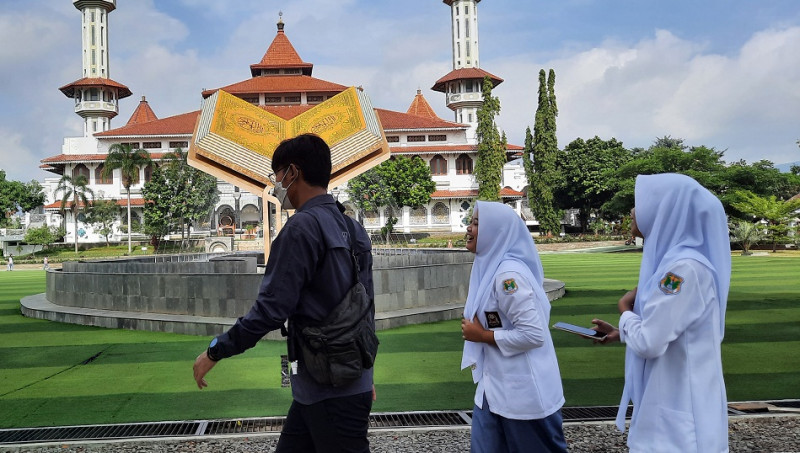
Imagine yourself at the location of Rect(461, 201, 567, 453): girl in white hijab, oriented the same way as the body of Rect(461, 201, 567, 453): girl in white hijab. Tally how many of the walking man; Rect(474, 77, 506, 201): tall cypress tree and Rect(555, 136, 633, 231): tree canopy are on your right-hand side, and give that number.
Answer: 2

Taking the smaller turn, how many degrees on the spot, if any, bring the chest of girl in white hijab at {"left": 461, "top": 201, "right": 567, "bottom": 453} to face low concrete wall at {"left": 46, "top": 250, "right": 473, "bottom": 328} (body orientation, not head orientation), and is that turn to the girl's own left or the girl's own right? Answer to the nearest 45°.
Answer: approximately 45° to the girl's own right

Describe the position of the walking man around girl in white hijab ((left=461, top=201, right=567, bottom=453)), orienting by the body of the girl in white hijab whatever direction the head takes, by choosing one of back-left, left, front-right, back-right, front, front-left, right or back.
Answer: front-left

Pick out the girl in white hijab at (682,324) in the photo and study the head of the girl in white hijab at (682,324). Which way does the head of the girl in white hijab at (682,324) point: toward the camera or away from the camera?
away from the camera

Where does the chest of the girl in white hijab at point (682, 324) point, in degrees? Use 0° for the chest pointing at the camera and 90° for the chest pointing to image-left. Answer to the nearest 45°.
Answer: approximately 90°

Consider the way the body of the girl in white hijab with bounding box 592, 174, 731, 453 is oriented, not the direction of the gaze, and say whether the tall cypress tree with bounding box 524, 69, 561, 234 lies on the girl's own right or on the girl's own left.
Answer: on the girl's own right

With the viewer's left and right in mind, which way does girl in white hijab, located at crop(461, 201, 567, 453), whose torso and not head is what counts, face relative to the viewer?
facing to the left of the viewer

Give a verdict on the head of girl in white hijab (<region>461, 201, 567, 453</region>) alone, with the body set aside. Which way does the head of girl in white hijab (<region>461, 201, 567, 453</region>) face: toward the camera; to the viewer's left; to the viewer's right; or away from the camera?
to the viewer's left

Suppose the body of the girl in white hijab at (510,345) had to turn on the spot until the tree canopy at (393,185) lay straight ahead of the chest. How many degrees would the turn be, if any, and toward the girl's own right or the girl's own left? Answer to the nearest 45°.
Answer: approximately 90° to the girl's own right

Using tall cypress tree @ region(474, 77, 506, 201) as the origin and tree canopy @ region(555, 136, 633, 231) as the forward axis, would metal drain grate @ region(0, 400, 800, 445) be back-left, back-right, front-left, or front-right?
back-right
